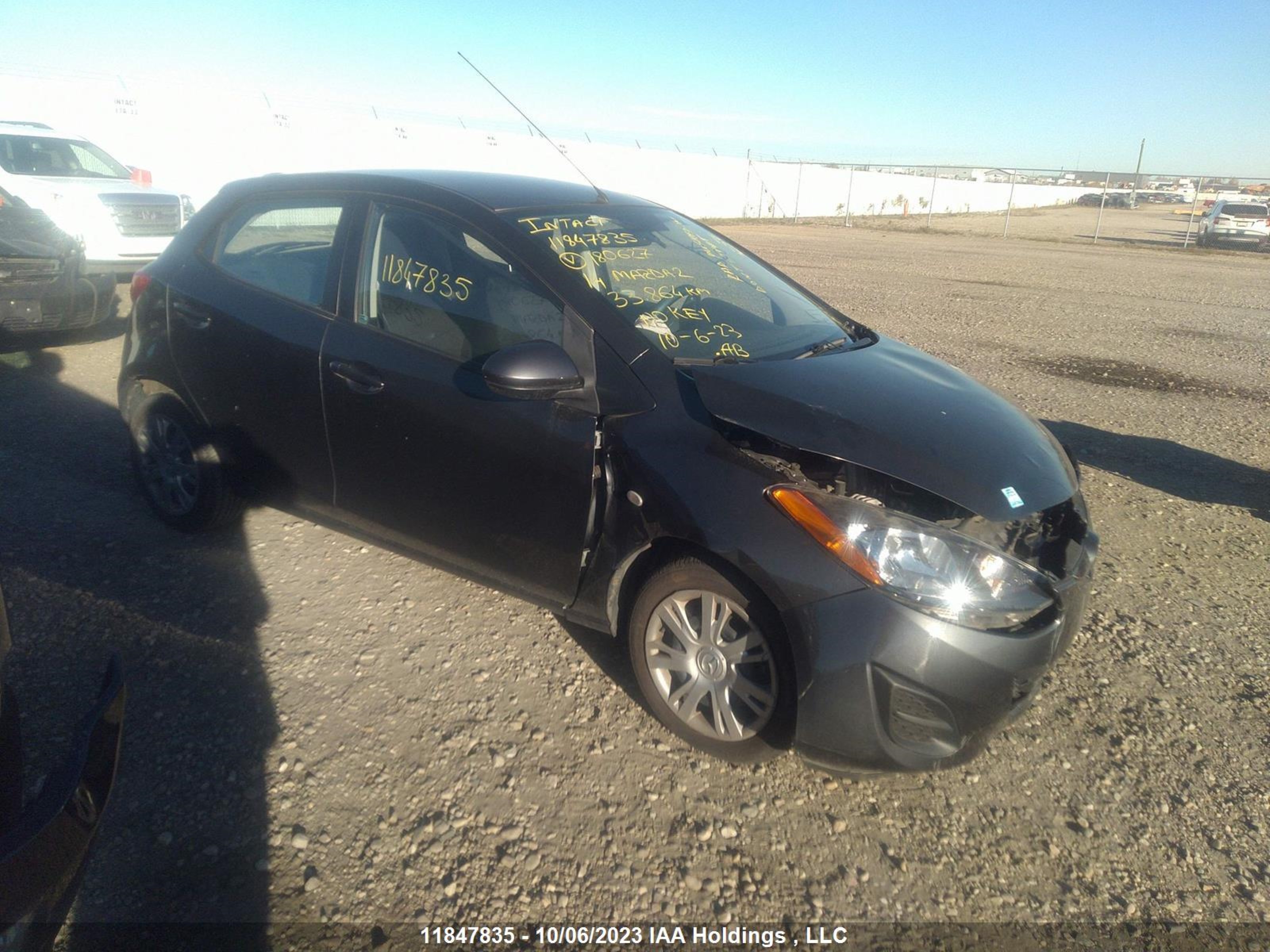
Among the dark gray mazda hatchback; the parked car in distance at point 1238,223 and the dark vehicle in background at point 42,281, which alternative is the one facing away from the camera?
the parked car in distance

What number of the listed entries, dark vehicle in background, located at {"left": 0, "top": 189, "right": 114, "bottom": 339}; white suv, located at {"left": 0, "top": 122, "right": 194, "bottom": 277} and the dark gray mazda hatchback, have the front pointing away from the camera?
0

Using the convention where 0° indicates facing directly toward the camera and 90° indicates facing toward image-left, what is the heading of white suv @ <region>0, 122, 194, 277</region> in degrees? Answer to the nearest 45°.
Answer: approximately 315°

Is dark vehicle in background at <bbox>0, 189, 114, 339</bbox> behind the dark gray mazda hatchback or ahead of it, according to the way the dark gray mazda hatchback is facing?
behind

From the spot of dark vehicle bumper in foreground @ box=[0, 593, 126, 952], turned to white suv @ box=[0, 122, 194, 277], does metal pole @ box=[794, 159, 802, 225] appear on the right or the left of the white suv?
right

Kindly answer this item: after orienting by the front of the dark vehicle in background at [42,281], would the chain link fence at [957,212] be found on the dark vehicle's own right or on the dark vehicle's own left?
on the dark vehicle's own left

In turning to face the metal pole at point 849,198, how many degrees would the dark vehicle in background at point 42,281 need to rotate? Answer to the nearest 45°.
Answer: approximately 90° to its left

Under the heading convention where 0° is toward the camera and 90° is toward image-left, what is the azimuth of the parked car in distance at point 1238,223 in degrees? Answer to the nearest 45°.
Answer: approximately 180°

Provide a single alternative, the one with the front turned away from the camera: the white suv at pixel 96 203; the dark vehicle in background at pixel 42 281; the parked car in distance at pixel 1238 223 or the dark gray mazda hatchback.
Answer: the parked car in distance

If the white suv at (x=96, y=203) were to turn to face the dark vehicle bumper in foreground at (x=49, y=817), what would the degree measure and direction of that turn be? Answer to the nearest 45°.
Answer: approximately 45° to its right
